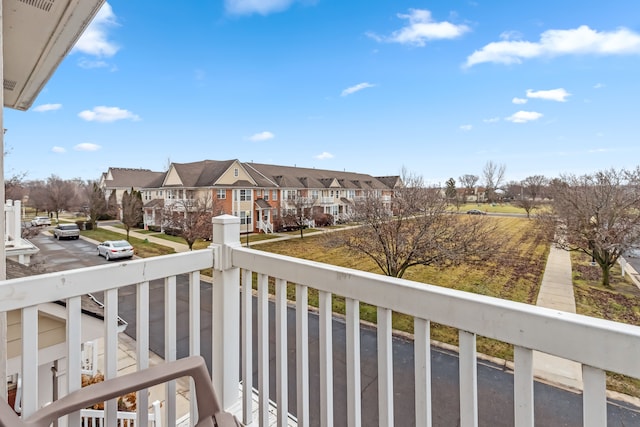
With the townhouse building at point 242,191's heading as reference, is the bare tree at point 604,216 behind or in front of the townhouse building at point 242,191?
in front

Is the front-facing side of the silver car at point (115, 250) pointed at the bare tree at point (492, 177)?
no

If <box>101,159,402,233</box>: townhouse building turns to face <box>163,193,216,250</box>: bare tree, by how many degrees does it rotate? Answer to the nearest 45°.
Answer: approximately 45° to its right

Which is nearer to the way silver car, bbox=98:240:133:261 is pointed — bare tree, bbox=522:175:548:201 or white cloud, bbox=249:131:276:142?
the white cloud

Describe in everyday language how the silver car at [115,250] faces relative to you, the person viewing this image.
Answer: facing away from the viewer and to the left of the viewer

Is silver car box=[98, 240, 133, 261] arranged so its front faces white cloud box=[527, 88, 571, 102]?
no

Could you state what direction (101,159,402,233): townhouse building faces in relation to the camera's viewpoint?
facing the viewer and to the right of the viewer

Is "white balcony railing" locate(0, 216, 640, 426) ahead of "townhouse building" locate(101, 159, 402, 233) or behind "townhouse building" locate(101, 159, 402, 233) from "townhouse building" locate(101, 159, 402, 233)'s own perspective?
ahead

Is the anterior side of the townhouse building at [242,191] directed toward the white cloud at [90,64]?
no
